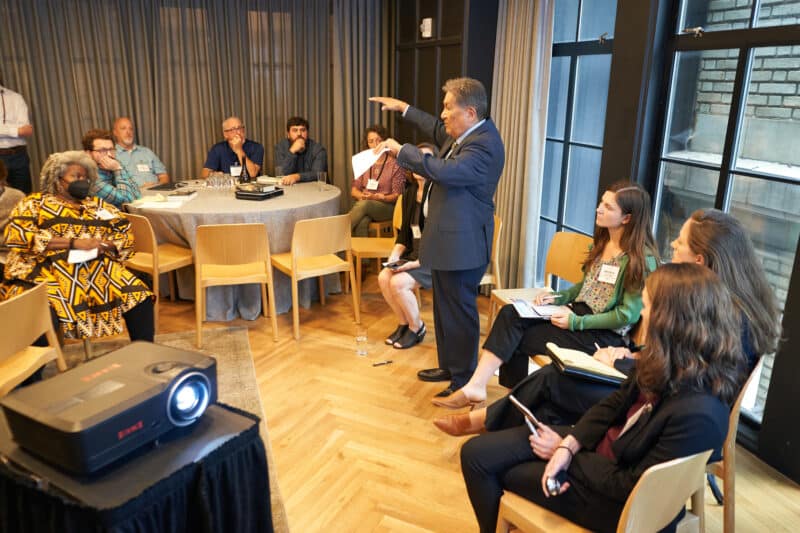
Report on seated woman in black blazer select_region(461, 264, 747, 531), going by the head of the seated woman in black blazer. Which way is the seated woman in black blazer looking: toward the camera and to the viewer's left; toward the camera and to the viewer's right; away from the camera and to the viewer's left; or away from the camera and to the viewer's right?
away from the camera and to the viewer's left

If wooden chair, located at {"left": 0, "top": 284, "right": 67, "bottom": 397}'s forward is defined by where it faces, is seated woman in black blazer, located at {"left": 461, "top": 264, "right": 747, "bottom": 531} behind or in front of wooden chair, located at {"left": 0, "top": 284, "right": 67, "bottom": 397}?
in front

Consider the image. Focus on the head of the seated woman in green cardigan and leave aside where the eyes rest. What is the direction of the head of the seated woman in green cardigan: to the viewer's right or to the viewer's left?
to the viewer's left

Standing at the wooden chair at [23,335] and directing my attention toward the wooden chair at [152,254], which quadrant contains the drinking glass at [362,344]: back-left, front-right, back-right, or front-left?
front-right

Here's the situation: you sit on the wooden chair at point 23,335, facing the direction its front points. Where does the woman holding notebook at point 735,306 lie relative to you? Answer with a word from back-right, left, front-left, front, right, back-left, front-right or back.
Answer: front

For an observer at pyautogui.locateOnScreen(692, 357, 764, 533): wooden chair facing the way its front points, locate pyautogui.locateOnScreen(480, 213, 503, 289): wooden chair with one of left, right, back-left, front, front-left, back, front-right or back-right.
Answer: front-right

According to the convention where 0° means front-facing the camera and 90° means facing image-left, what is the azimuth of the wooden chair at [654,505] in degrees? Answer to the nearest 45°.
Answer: approximately 135°

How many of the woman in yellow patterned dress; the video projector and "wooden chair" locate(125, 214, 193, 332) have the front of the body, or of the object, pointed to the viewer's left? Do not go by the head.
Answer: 0

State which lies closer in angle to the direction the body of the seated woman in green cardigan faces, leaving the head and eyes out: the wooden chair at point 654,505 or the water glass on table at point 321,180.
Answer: the water glass on table

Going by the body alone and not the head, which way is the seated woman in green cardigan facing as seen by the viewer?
to the viewer's left

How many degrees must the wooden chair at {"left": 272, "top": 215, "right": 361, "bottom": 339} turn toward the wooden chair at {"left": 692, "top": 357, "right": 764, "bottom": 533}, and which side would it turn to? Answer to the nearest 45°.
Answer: approximately 180°

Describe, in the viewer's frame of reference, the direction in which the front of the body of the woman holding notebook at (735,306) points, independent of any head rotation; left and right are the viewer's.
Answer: facing to the left of the viewer

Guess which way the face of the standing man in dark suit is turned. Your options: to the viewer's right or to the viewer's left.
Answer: to the viewer's left

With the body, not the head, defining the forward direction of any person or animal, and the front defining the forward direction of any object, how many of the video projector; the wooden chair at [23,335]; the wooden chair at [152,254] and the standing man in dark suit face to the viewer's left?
1

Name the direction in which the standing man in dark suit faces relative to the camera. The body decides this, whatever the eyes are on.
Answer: to the viewer's left

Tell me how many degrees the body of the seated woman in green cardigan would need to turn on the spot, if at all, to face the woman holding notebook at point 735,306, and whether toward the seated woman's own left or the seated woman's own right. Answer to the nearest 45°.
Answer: approximately 135° to the seated woman's own left

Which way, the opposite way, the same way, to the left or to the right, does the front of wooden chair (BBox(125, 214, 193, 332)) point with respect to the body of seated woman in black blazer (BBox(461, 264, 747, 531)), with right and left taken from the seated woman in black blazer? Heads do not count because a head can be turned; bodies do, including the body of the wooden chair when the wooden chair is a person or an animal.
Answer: to the right
